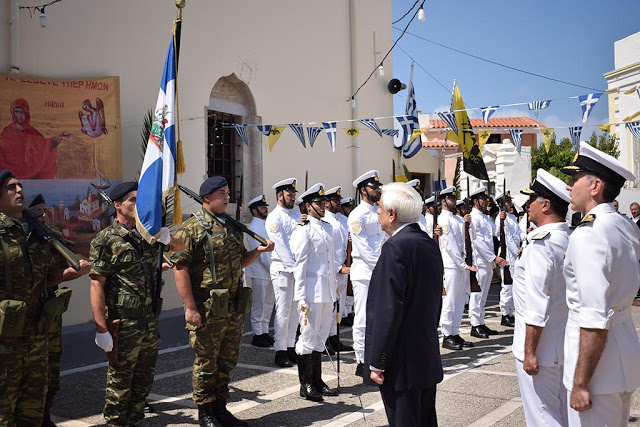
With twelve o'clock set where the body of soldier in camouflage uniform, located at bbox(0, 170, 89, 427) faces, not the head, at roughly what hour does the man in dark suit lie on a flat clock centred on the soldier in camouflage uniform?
The man in dark suit is roughly at 12 o'clock from the soldier in camouflage uniform.

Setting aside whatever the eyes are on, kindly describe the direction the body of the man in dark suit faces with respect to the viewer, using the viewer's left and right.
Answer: facing away from the viewer and to the left of the viewer

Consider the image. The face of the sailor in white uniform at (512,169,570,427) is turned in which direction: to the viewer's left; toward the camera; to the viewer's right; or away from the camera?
to the viewer's left

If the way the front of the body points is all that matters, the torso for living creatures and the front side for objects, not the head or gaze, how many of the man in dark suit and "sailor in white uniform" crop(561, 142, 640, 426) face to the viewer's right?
0

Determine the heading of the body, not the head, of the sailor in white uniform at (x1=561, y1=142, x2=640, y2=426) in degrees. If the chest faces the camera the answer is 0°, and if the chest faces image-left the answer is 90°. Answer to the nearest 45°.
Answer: approximately 135°

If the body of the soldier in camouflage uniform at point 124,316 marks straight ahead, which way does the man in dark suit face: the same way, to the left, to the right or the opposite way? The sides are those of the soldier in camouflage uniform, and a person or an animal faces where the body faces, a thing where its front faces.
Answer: the opposite way

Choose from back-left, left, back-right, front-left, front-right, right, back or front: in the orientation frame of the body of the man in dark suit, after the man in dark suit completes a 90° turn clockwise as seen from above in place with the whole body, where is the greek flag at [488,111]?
front-left

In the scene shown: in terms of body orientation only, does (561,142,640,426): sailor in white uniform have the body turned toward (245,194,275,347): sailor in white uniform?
yes

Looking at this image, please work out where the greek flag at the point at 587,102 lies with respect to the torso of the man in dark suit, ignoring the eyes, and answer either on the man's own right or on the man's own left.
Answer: on the man's own right

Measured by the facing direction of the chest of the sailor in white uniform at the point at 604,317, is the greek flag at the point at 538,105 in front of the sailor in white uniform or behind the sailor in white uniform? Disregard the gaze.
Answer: in front

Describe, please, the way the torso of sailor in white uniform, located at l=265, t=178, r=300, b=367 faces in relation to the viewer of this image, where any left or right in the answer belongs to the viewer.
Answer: facing the viewer and to the right of the viewer

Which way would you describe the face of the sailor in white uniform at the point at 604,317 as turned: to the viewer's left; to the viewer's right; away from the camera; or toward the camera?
to the viewer's left

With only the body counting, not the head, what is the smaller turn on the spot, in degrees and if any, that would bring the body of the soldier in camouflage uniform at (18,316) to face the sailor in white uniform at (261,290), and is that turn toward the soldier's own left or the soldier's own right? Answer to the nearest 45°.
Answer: approximately 90° to the soldier's own left
